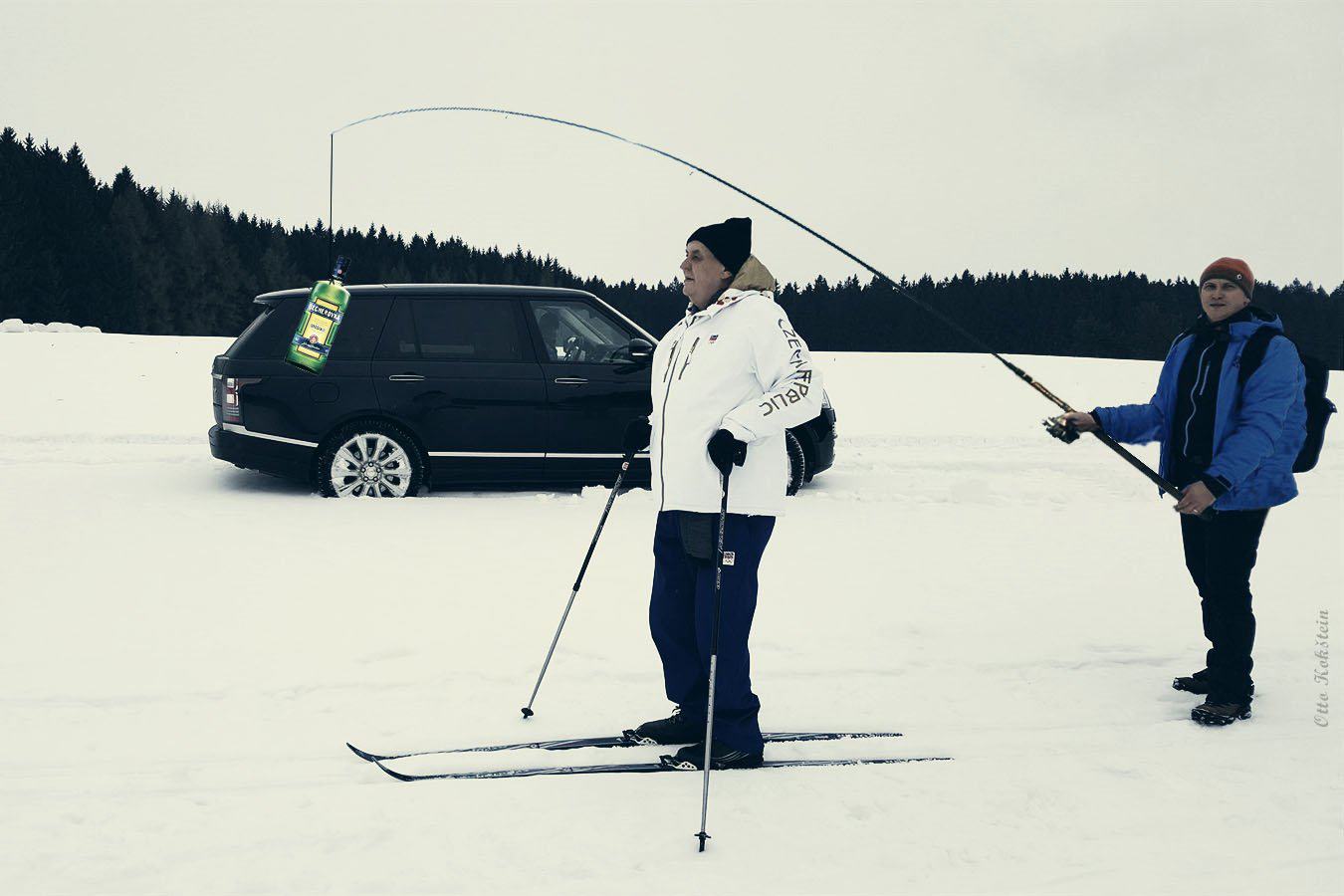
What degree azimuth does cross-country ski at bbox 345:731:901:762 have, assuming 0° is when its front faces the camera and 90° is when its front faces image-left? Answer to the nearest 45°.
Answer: approximately 90°

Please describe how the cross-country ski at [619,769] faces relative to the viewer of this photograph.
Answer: facing to the left of the viewer

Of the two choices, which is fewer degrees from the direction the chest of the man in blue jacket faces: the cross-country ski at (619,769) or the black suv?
the cross-country ski

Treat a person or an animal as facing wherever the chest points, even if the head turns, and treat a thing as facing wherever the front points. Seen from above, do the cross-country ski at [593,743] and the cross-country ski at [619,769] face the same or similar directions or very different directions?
same or similar directions

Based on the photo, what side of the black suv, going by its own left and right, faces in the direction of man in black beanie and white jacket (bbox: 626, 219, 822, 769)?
right

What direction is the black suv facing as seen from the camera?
to the viewer's right

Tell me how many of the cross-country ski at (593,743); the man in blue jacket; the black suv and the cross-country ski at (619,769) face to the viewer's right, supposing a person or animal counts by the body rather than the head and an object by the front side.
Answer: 1

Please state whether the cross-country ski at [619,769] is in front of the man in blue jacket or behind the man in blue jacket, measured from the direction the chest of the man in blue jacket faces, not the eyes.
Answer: in front

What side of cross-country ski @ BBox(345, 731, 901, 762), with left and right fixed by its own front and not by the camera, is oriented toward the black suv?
right

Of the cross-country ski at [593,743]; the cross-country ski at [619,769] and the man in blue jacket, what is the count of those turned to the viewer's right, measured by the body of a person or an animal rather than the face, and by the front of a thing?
0

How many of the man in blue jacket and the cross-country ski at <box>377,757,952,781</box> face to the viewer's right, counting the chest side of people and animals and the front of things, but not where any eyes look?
0

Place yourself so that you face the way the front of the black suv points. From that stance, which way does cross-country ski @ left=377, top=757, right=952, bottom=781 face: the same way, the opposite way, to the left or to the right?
the opposite way

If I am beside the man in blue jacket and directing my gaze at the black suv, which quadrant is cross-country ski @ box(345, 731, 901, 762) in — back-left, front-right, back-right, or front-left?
front-left

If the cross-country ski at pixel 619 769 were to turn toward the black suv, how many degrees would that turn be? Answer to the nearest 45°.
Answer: approximately 90° to its right
